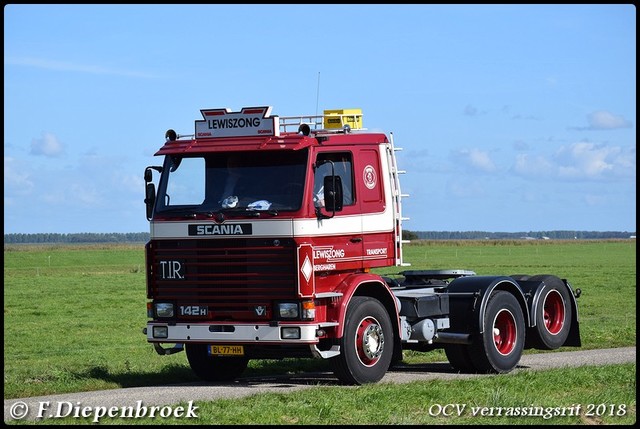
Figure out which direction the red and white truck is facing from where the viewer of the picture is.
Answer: facing the viewer and to the left of the viewer
